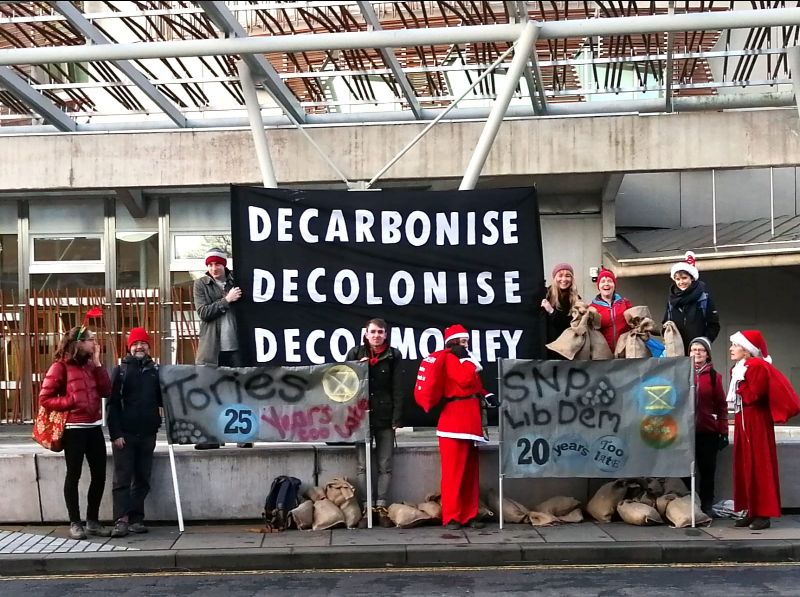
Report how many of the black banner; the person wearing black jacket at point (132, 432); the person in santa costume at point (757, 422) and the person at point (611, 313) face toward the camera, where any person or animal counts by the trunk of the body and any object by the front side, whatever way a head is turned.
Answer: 3

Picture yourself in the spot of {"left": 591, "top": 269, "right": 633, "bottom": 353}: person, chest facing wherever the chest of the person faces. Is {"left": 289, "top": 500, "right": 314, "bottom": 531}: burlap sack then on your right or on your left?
on your right

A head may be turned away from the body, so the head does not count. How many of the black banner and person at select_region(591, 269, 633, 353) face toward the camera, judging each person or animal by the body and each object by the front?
2

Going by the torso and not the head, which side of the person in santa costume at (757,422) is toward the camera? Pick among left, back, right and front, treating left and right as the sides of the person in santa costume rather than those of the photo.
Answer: left

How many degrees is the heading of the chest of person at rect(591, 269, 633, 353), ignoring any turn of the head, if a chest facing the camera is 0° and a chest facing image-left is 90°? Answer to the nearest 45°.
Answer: approximately 0°

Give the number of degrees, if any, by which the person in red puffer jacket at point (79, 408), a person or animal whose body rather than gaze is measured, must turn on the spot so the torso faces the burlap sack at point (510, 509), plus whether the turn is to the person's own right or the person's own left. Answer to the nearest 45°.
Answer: approximately 45° to the person's own left

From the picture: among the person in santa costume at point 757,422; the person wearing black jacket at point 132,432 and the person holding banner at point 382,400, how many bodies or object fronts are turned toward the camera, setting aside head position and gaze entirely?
2

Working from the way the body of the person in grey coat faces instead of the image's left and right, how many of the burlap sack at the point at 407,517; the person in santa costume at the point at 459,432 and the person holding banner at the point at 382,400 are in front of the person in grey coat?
3

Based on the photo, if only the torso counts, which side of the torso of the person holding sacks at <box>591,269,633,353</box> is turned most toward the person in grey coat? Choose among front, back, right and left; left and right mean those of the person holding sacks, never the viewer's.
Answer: right

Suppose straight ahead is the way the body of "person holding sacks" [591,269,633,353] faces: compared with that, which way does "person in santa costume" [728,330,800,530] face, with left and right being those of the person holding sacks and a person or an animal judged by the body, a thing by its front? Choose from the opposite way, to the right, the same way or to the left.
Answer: to the right

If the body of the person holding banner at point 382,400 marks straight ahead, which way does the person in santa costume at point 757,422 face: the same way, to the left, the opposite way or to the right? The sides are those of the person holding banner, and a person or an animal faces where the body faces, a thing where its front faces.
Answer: to the right
